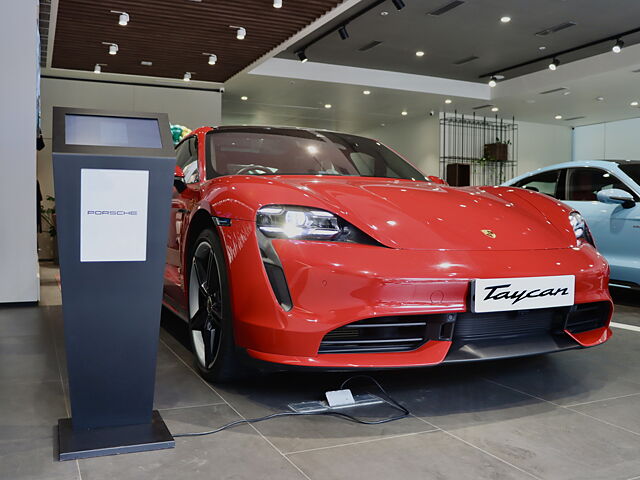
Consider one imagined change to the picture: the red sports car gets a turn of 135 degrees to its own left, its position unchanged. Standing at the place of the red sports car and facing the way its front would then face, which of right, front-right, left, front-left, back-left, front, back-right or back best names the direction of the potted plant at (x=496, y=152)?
front

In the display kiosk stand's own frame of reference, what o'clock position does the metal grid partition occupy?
The metal grid partition is roughly at 7 o'clock from the display kiosk stand.

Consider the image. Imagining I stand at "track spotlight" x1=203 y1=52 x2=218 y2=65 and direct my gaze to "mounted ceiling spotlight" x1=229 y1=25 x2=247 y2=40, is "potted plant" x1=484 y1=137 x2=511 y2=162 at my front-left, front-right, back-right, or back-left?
back-left

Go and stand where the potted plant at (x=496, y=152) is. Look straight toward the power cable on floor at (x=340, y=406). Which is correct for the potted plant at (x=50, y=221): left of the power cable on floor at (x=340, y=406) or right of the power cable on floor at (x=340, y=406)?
right

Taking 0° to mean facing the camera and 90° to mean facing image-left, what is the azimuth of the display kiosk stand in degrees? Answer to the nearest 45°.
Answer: approximately 0°

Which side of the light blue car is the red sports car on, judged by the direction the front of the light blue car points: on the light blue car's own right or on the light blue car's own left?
on the light blue car's own right

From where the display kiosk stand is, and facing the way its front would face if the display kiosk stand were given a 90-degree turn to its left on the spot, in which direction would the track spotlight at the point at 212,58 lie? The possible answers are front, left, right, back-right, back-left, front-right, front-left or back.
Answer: left

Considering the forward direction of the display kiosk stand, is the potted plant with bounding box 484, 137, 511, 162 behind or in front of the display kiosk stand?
behind
